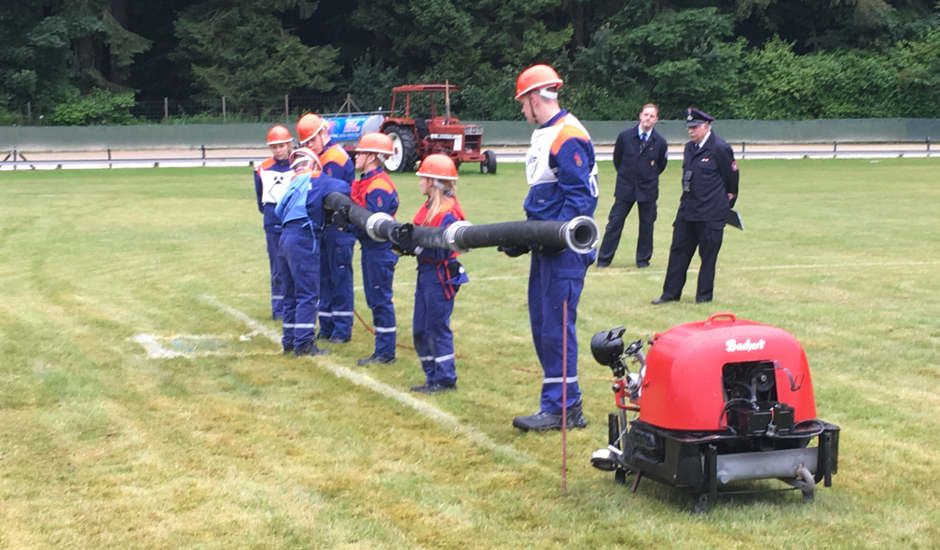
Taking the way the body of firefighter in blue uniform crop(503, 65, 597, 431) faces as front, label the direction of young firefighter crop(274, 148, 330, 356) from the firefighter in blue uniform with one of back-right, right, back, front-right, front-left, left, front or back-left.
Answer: front-right

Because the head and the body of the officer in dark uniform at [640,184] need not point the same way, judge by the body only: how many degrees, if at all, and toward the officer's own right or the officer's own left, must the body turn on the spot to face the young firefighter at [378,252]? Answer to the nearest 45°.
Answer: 0° — they already face them

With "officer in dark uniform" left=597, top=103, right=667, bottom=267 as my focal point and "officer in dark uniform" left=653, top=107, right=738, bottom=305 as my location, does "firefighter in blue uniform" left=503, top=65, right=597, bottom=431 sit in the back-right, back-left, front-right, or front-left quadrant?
back-left

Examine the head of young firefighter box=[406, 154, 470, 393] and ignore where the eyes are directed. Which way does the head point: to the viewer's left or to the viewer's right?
to the viewer's left

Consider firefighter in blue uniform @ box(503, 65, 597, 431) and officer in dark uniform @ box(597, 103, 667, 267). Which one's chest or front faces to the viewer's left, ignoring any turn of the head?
the firefighter in blue uniform

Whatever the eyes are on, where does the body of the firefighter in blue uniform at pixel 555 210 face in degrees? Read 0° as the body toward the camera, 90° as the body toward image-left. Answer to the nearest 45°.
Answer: approximately 90°

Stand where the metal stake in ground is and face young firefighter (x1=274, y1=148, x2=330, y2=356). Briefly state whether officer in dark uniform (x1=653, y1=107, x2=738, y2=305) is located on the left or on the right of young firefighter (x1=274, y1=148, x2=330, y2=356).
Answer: right

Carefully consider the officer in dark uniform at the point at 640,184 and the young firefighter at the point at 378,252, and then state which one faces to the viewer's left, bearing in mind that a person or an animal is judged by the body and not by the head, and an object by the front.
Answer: the young firefighter

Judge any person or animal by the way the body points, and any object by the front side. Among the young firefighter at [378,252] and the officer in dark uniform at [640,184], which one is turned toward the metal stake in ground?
the officer in dark uniform

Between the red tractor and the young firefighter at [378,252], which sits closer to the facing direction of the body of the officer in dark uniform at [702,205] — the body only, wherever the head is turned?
the young firefighter

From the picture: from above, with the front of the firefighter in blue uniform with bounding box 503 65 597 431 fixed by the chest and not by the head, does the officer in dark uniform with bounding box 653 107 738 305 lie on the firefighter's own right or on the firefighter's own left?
on the firefighter's own right

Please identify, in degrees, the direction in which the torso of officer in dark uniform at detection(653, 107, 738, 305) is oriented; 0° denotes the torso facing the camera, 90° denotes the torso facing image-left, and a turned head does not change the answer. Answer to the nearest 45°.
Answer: approximately 45°
